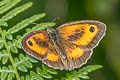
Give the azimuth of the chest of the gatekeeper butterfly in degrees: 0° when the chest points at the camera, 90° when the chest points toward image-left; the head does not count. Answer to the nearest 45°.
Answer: approximately 135°
